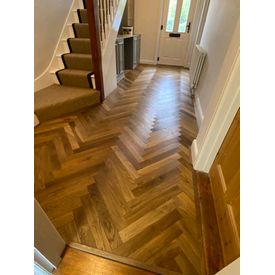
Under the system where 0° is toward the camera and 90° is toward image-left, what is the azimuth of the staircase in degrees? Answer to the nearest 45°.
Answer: approximately 0°

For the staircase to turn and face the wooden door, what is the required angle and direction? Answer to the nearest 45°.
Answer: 0° — it already faces it

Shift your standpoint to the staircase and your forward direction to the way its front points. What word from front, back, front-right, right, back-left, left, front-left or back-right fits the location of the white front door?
back-left

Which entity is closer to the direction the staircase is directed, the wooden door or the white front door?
the wooden door

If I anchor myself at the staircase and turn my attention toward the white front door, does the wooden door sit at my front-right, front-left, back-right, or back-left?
back-right
